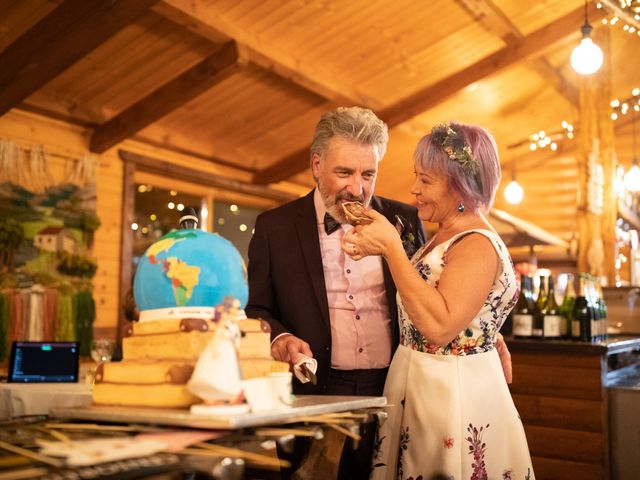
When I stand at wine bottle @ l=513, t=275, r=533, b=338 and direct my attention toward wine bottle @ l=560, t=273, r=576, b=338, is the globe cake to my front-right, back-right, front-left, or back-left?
back-right

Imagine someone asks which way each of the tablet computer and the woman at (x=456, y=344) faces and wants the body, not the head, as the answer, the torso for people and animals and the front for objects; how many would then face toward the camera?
1

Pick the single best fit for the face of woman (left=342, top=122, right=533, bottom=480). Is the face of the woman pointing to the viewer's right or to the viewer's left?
to the viewer's left

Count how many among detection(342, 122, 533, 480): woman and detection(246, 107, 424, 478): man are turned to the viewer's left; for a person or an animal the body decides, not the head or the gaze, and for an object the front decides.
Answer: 1

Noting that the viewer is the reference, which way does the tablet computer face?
facing the viewer

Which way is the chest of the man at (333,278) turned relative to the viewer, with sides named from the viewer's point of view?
facing the viewer and to the right of the viewer

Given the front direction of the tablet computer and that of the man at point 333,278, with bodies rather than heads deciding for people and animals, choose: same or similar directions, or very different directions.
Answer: same or similar directions

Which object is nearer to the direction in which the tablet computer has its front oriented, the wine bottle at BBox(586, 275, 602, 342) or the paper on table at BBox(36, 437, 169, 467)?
the paper on table

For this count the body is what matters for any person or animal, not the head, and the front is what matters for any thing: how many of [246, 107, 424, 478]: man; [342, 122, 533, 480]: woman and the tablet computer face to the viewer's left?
1

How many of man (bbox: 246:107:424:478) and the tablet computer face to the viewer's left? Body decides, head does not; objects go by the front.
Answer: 0

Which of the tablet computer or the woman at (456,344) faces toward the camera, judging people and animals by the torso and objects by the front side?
the tablet computer

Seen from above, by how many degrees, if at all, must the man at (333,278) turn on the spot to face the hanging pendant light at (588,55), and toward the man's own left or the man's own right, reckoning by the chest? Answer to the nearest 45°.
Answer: approximately 90° to the man's own left

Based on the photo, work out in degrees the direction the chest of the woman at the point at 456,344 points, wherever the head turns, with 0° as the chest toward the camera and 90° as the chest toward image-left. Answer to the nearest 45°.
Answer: approximately 90°

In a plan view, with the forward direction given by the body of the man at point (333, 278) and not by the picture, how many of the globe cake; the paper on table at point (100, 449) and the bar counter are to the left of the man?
1
